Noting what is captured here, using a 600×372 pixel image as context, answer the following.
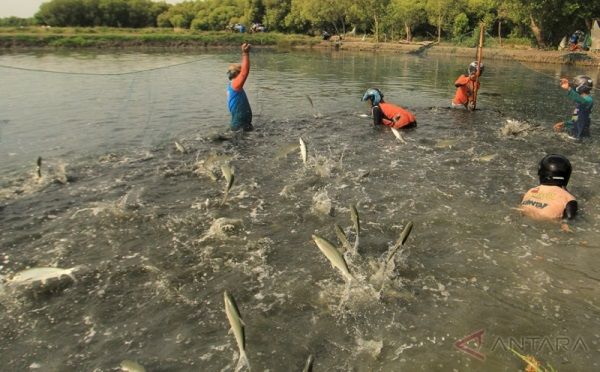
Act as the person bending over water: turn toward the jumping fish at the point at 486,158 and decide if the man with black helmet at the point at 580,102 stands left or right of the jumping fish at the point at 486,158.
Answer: left

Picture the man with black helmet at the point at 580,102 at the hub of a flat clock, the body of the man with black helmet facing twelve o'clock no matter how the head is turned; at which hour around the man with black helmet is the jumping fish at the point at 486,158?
The jumping fish is roughly at 10 o'clock from the man with black helmet.

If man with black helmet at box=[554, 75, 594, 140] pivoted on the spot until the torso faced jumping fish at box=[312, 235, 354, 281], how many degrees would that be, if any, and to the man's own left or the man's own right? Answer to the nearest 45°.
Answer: approximately 90° to the man's own left

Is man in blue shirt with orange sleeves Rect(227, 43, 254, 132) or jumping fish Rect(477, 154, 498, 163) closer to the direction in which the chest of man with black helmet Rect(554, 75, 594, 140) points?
the man in blue shirt with orange sleeves

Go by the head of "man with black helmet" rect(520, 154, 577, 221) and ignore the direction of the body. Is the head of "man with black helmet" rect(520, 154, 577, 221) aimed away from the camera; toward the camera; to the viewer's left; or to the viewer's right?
away from the camera

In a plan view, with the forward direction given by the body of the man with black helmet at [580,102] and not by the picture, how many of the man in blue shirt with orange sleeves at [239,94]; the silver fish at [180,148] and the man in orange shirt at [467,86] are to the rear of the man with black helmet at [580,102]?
0

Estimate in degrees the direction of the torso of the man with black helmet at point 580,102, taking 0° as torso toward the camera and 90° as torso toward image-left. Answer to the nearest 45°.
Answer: approximately 90°
